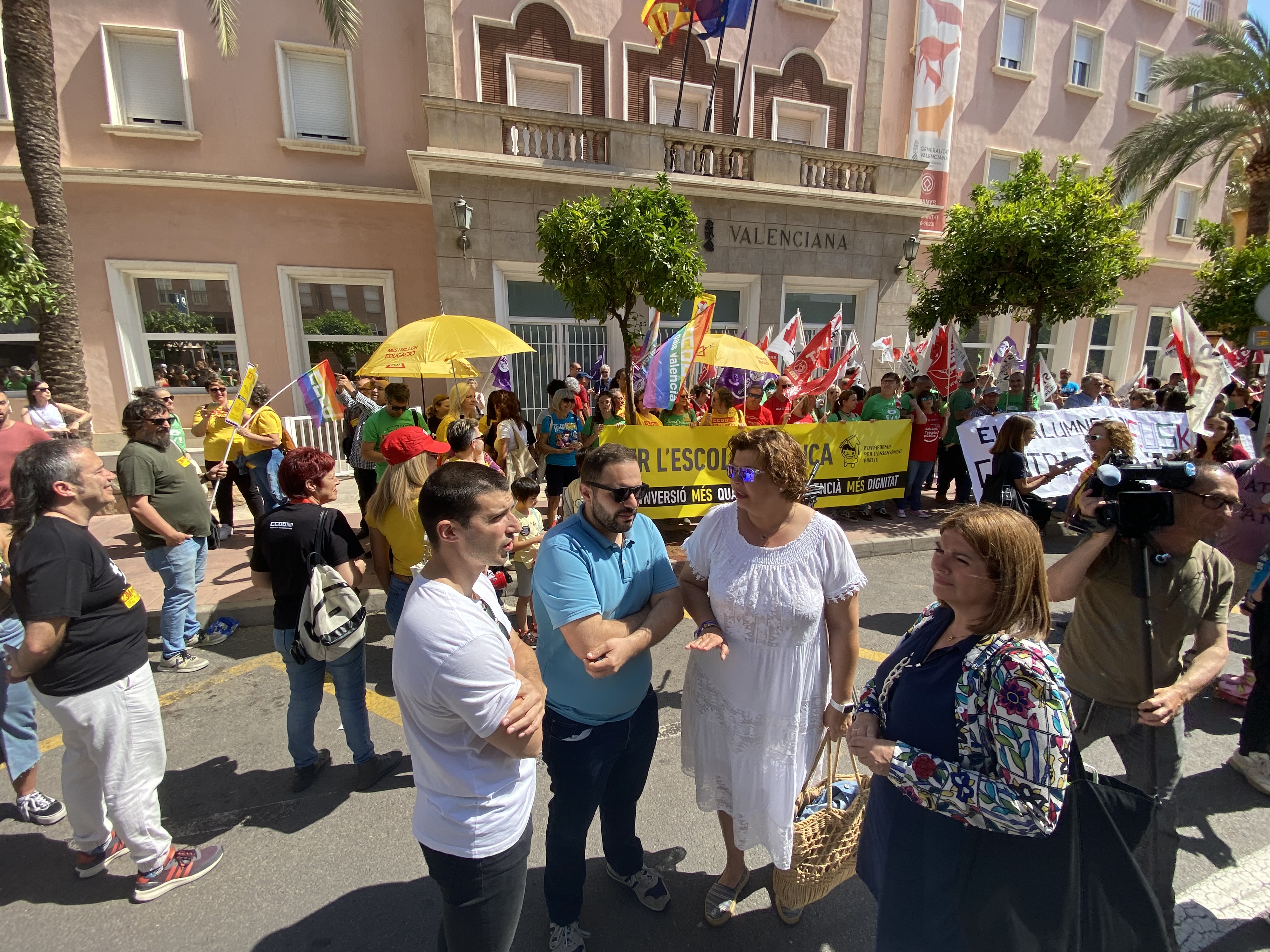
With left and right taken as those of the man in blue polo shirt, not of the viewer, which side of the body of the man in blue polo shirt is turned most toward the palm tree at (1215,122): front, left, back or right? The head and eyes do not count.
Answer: left

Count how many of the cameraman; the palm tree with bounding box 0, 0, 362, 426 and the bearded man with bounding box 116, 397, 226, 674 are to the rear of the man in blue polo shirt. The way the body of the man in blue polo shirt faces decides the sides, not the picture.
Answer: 2

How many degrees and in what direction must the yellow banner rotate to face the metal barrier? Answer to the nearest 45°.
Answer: approximately 90° to its right

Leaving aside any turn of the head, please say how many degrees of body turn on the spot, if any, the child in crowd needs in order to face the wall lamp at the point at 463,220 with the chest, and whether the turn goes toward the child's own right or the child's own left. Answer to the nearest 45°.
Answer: approximately 135° to the child's own left

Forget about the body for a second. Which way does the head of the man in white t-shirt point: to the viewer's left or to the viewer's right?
to the viewer's right

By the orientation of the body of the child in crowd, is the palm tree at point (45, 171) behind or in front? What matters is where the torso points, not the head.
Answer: behind

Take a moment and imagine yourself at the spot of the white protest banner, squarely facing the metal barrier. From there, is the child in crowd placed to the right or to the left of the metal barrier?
left

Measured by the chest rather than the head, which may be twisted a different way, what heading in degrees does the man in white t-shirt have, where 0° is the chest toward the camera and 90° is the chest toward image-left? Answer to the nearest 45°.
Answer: approximately 270°
